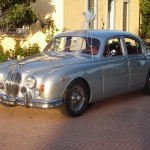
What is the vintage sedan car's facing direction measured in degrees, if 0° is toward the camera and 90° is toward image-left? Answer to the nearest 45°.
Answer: approximately 45°

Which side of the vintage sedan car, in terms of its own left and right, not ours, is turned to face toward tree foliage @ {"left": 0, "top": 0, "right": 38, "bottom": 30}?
right

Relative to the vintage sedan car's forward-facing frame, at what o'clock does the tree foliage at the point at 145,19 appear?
The tree foliage is roughly at 5 o'clock from the vintage sedan car.

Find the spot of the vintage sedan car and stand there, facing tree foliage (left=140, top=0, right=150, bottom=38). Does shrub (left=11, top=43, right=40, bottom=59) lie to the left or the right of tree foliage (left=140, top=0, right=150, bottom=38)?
left

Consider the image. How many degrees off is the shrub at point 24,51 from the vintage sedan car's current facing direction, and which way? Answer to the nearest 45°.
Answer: approximately 135° to its right

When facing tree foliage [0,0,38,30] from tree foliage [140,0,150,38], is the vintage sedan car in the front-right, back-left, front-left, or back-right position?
front-left
